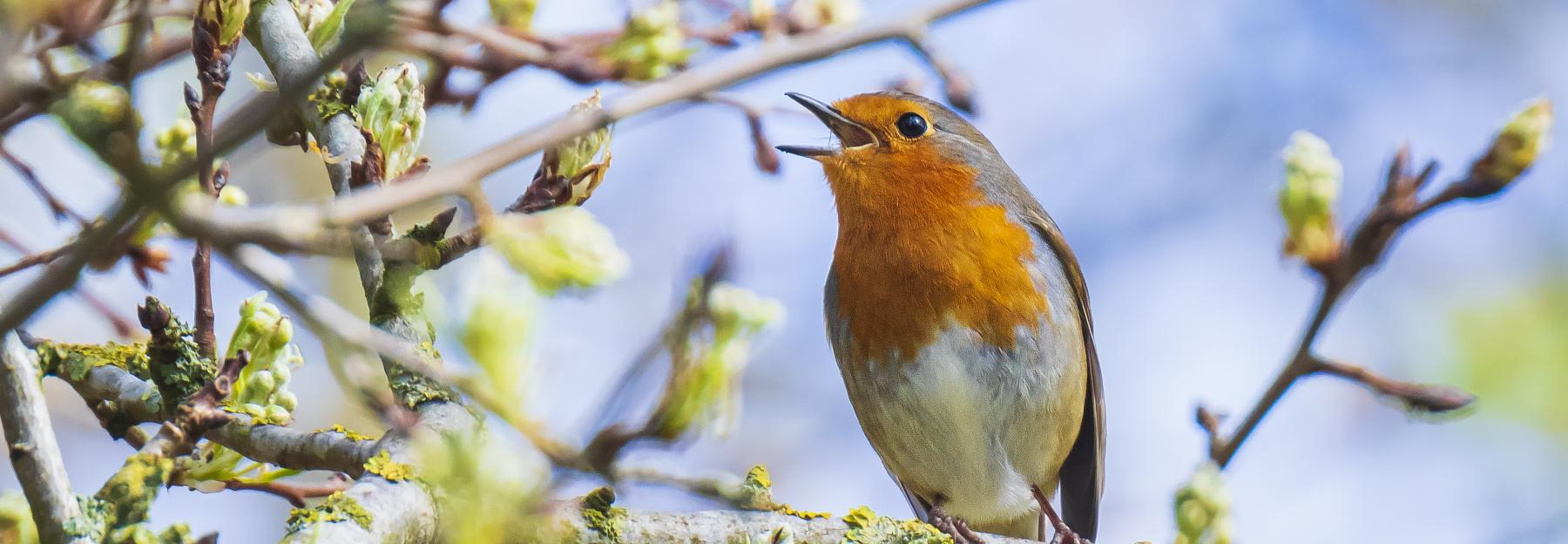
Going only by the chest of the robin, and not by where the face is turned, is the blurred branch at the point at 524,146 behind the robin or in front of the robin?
in front

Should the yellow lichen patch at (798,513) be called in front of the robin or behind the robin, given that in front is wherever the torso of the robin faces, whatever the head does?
in front

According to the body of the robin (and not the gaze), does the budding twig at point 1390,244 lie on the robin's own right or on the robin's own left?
on the robin's own left
